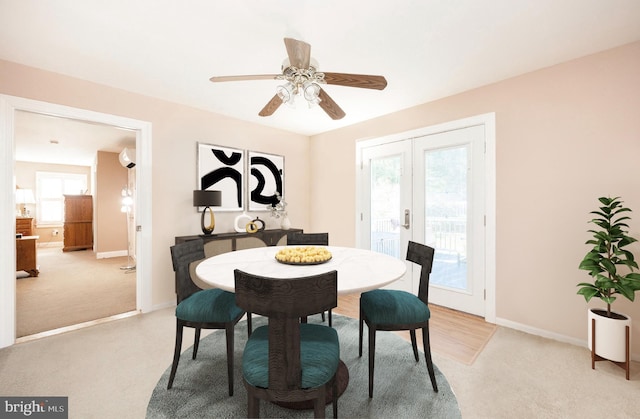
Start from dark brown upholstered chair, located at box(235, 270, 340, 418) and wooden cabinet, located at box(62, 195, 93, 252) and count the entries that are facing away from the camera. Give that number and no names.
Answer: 1

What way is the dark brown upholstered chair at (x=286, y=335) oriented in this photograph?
away from the camera

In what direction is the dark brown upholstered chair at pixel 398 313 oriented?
to the viewer's left

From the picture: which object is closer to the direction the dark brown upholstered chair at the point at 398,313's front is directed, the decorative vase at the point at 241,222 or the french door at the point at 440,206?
the decorative vase

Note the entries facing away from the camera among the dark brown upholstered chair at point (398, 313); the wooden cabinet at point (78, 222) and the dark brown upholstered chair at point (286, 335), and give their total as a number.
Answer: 1

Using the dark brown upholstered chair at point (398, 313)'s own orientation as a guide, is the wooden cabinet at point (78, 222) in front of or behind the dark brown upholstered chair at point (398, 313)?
in front

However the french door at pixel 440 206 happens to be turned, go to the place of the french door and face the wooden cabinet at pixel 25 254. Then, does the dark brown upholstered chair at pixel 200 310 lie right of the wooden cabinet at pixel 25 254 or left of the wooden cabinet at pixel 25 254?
left

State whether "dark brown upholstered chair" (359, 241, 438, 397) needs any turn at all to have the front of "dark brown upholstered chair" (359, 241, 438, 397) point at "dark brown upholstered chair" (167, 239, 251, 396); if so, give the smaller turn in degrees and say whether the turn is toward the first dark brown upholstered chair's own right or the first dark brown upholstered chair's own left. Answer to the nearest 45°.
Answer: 0° — it already faces it

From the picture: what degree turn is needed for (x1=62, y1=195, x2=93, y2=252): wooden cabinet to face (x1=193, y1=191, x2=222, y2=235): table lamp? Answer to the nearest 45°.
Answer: approximately 90° to its left

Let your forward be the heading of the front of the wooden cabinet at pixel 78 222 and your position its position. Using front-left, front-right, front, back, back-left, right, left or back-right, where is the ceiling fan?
left

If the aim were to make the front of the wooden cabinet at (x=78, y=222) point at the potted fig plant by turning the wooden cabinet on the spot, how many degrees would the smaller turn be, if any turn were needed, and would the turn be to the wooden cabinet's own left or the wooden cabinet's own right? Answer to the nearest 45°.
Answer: approximately 90° to the wooden cabinet's own left

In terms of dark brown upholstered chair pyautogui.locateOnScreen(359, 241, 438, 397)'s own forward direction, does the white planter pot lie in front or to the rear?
to the rear

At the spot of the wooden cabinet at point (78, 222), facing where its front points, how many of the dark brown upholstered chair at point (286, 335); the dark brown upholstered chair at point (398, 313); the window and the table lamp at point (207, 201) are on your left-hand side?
3
